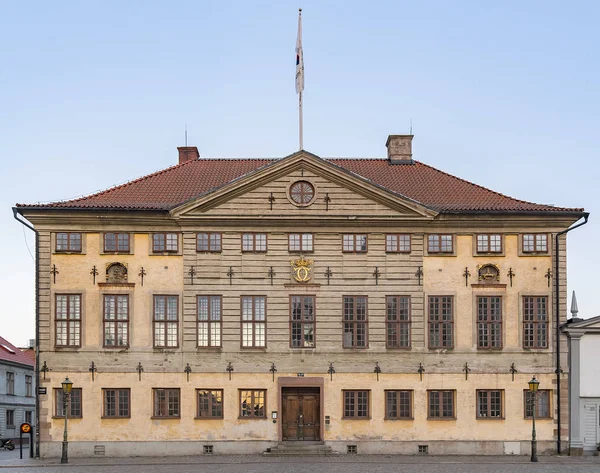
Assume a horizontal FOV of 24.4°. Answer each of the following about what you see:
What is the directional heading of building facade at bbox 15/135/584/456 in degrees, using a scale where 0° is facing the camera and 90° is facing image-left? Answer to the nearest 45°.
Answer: approximately 0°

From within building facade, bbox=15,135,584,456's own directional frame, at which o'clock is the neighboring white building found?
The neighboring white building is roughly at 9 o'clock from the building facade.

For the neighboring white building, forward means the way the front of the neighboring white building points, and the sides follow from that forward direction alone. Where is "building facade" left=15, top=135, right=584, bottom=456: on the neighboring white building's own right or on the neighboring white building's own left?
on the neighboring white building's own right

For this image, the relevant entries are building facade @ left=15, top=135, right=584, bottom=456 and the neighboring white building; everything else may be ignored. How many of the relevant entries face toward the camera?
2
